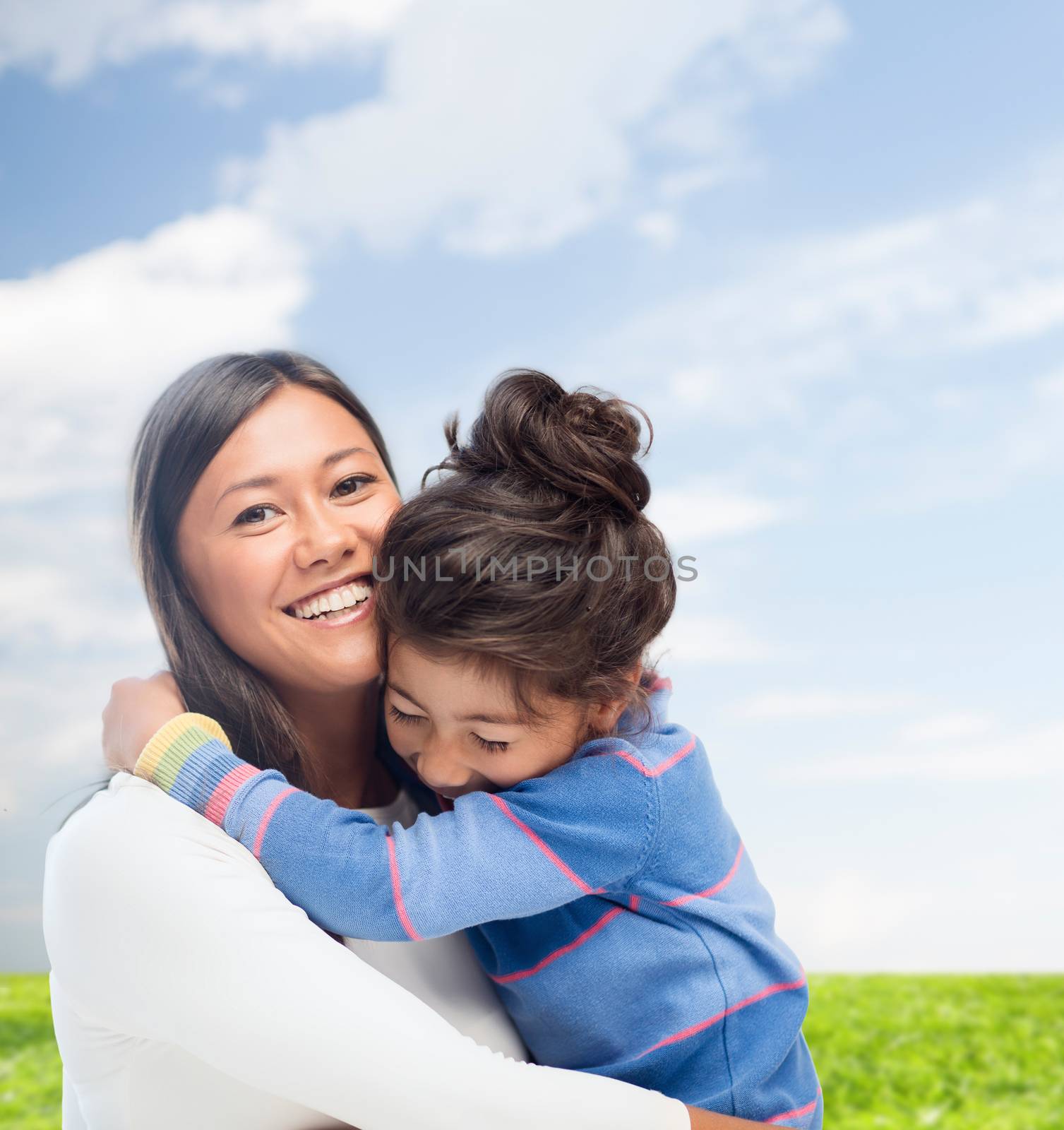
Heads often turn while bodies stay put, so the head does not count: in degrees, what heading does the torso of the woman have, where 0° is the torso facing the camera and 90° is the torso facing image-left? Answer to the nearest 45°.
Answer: approximately 315°
